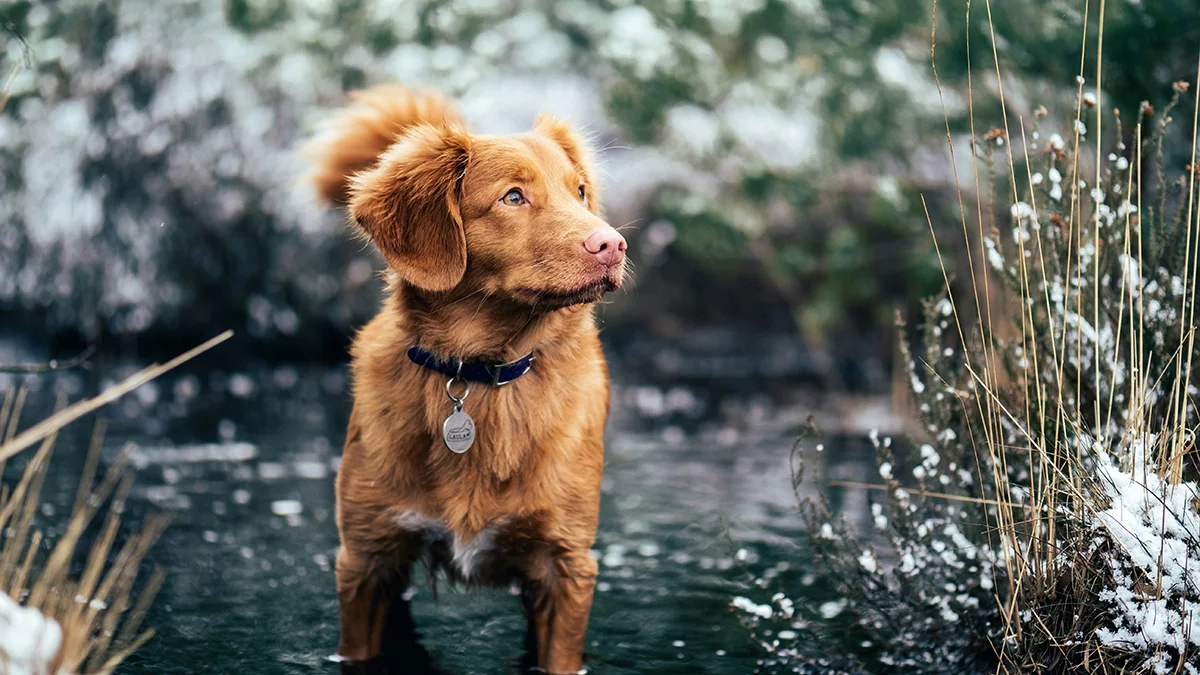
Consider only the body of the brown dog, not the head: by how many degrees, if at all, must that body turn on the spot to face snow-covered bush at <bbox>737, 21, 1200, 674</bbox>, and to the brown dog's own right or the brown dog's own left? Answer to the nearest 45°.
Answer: approximately 90° to the brown dog's own left

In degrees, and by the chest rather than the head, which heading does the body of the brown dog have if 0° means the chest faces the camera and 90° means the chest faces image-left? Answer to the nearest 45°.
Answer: approximately 0°
